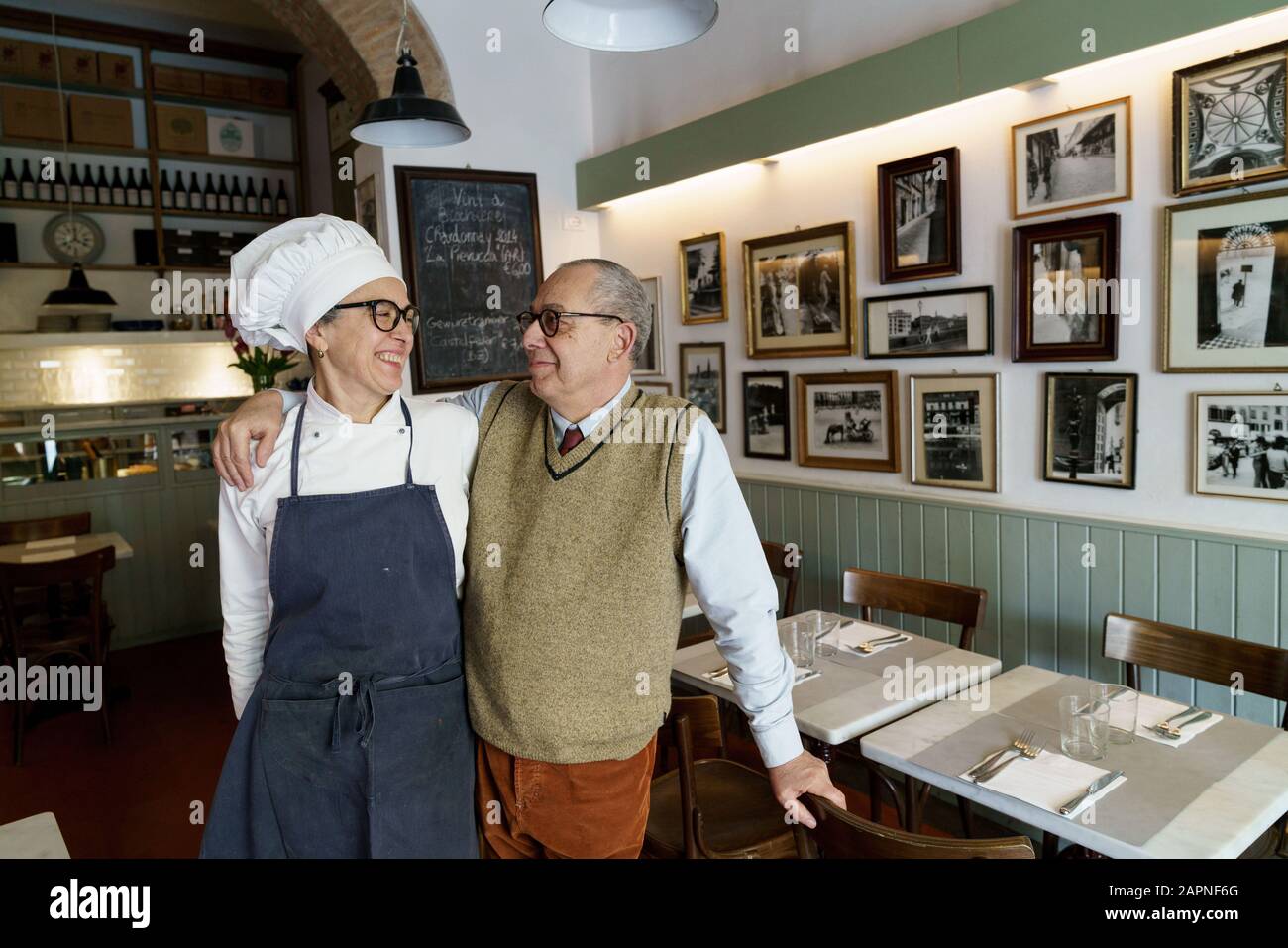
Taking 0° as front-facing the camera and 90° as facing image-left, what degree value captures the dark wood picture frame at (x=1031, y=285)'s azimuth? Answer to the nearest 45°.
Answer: approximately 45°

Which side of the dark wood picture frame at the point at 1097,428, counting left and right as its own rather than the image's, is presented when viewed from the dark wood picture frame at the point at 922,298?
right

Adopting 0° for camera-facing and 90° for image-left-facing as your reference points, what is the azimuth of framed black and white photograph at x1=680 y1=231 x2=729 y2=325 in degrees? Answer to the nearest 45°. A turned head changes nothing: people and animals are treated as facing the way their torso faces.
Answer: approximately 45°

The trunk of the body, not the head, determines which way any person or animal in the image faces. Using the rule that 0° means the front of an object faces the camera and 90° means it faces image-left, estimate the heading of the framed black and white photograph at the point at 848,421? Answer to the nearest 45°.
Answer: approximately 45°

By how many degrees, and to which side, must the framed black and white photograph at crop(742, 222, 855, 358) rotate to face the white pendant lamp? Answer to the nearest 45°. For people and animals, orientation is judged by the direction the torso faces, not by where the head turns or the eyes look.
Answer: approximately 45° to its left

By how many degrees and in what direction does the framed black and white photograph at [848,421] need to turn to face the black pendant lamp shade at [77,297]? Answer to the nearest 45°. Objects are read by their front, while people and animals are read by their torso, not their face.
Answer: approximately 45° to its right

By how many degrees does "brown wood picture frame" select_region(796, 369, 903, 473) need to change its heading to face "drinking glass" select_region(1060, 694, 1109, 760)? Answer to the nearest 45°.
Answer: approximately 45° to its left

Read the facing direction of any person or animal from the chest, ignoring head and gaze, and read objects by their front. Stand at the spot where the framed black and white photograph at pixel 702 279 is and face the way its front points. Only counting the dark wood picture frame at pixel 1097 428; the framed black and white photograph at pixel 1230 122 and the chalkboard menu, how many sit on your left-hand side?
2

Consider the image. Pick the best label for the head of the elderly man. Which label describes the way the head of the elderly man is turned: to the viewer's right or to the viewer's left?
to the viewer's left
